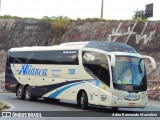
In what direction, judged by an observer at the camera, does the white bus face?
facing the viewer and to the right of the viewer
